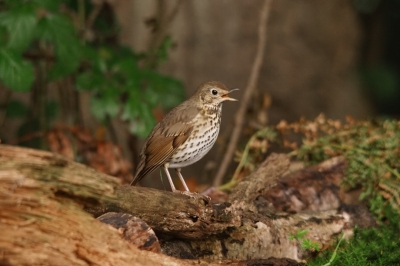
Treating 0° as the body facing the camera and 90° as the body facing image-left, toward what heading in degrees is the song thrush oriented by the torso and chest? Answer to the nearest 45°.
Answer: approximately 270°

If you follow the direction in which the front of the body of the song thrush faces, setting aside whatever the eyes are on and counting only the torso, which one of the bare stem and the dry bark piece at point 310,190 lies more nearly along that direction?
the dry bark piece

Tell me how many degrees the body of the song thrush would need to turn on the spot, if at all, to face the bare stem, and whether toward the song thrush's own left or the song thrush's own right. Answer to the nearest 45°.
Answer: approximately 90° to the song thrush's own left

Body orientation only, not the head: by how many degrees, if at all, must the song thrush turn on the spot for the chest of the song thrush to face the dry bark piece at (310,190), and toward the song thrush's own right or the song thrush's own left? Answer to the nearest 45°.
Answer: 0° — it already faces it
